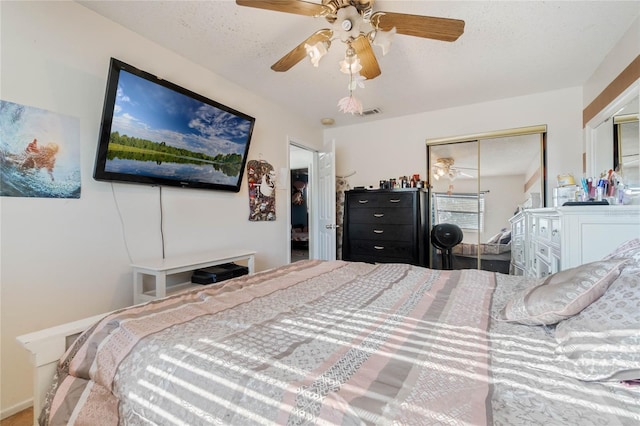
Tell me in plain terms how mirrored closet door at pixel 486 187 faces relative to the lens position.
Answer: facing the viewer

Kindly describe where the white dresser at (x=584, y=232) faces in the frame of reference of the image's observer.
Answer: facing to the left of the viewer

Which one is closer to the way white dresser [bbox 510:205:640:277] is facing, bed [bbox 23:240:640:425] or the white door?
the white door

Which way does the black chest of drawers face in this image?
toward the camera

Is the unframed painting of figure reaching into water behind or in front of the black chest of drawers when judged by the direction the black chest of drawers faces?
in front

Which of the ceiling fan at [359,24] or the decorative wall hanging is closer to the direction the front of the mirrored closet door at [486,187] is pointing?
the ceiling fan

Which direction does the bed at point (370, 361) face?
to the viewer's left

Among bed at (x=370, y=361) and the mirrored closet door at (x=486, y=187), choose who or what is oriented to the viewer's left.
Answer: the bed

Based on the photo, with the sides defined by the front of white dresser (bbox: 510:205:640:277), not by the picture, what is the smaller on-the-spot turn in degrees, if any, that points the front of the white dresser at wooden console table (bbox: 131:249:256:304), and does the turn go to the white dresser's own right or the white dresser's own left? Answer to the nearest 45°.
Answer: approximately 45° to the white dresser's own left

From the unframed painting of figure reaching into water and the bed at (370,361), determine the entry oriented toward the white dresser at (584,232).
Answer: the unframed painting of figure reaching into water

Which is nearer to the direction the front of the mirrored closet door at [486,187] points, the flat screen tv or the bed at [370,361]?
the bed

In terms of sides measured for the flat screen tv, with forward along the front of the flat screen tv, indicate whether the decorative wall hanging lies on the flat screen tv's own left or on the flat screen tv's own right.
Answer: on the flat screen tv's own left

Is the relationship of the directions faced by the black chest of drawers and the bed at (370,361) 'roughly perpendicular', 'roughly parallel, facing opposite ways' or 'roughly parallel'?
roughly perpendicular

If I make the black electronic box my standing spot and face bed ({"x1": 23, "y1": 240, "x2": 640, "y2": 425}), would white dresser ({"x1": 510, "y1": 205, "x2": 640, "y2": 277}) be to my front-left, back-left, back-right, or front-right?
front-left

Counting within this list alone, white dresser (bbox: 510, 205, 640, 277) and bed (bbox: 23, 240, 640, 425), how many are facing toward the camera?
0

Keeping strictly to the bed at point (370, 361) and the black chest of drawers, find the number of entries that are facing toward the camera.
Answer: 1
